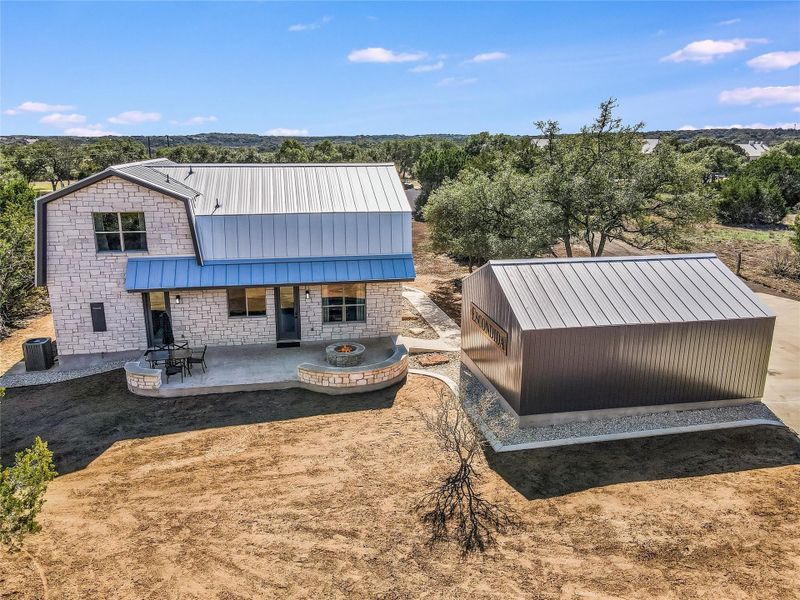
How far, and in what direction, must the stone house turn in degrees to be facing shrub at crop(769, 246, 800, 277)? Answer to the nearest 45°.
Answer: approximately 90° to its left

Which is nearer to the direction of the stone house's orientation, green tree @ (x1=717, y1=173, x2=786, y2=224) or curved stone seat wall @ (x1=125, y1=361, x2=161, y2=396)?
the curved stone seat wall

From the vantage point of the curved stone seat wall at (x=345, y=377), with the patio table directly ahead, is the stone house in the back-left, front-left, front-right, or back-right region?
front-right

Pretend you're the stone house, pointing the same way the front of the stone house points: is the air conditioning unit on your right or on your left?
on your right

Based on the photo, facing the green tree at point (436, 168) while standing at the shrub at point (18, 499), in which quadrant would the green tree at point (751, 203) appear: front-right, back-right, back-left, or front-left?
front-right

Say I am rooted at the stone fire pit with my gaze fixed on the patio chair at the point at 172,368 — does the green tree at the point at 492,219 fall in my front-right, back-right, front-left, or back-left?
back-right

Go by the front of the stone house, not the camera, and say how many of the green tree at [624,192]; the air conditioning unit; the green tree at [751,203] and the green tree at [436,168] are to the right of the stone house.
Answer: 1

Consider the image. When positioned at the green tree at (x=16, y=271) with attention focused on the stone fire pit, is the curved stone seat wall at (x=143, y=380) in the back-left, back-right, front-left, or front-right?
front-right

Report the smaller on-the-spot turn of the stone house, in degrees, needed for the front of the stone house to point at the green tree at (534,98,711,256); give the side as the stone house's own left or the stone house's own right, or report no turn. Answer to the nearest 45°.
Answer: approximately 90° to the stone house's own left

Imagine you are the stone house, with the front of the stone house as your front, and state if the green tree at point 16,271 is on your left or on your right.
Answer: on your right

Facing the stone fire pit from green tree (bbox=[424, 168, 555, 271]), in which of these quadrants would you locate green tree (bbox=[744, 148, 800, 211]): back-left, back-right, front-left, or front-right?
back-left

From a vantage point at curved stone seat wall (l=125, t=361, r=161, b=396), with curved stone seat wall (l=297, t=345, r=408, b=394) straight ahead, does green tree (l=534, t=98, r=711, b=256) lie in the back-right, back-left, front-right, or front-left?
front-left

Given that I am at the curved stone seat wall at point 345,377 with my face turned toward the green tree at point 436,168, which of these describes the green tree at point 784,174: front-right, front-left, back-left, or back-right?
front-right

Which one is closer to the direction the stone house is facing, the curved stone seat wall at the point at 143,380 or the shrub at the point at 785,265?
the curved stone seat wall

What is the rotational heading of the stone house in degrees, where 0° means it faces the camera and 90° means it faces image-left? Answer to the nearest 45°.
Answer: approximately 0°

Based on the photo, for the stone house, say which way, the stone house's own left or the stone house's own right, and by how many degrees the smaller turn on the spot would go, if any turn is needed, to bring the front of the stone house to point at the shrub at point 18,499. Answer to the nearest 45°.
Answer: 0° — it already faces it

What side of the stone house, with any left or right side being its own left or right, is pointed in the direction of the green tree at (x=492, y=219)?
left

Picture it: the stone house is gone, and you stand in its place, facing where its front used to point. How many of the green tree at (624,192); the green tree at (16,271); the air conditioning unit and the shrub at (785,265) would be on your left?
2
